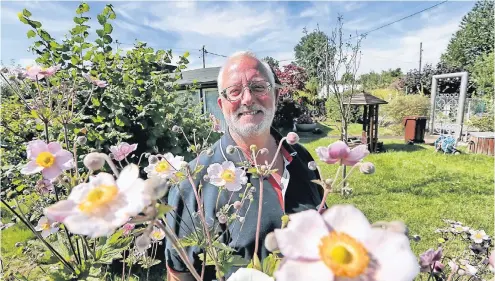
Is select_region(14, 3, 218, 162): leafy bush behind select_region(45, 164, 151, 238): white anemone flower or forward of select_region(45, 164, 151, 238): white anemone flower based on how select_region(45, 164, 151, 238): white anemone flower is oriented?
behind

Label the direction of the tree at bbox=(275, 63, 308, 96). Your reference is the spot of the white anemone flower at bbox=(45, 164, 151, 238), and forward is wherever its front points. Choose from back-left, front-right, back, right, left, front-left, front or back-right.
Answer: back

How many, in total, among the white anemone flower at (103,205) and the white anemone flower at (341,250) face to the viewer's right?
0

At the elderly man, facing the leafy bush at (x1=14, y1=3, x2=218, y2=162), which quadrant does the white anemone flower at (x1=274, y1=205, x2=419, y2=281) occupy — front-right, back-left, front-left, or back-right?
back-left

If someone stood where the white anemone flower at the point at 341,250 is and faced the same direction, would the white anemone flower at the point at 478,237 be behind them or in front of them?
behind

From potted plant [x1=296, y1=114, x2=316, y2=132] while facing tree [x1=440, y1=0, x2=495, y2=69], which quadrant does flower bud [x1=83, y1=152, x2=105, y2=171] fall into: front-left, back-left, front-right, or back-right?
back-right

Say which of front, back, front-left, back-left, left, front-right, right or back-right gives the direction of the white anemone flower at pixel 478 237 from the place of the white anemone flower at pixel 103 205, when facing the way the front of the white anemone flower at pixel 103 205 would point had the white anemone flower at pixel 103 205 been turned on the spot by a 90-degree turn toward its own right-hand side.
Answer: back-right

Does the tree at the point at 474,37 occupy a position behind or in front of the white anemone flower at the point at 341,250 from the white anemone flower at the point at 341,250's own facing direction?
behind

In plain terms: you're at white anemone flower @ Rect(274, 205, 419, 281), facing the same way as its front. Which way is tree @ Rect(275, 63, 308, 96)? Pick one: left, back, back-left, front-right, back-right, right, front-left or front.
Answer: back

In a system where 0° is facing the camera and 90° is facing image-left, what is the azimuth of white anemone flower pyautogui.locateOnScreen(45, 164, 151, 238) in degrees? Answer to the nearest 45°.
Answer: approximately 45°

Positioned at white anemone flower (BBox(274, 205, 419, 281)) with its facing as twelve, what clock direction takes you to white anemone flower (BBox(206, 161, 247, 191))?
white anemone flower (BBox(206, 161, 247, 191)) is roughly at 5 o'clock from white anemone flower (BBox(274, 205, 419, 281)).

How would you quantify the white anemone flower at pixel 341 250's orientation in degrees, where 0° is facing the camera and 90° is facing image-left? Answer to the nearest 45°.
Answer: approximately 0°

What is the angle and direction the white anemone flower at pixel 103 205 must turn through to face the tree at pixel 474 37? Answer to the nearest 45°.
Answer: approximately 180°

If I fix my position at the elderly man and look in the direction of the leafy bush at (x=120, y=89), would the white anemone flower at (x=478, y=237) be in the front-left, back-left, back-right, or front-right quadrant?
back-right

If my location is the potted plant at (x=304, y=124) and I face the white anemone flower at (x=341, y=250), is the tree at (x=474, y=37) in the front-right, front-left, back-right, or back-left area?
back-left
